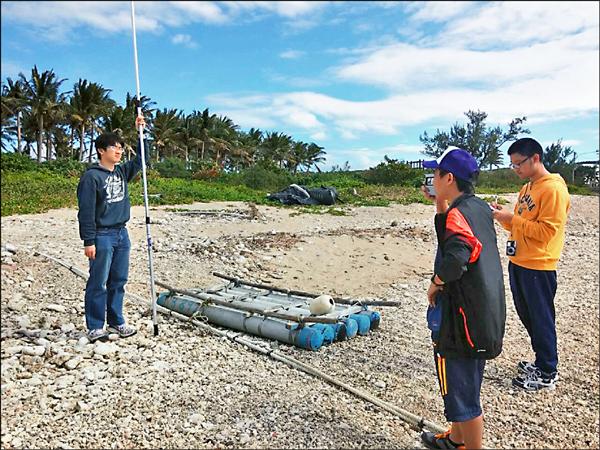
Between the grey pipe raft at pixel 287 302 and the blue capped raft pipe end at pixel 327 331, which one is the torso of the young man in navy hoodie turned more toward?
the blue capped raft pipe end

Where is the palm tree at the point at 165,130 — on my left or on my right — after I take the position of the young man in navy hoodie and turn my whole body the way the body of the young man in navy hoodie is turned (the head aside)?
on my left

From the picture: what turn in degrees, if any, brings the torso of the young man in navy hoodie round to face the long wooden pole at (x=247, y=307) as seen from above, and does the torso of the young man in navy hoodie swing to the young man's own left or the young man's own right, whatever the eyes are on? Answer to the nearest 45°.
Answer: approximately 45° to the young man's own left

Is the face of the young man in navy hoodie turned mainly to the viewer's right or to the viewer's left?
to the viewer's right

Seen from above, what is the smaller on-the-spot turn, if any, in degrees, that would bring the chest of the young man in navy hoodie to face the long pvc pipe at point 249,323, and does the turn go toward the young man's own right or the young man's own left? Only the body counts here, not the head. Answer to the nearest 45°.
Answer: approximately 45° to the young man's own left

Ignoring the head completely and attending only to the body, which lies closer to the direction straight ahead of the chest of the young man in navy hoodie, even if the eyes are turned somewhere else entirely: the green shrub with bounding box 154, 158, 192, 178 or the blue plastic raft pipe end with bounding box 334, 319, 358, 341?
the blue plastic raft pipe end

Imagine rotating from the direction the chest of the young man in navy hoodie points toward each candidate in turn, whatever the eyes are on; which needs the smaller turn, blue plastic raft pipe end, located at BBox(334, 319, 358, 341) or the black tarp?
the blue plastic raft pipe end

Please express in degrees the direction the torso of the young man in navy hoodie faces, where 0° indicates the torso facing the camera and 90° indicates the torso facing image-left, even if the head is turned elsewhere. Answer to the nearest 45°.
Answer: approximately 315°

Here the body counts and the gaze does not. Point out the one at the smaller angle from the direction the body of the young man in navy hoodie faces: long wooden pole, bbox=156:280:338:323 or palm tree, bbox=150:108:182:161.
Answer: the long wooden pole

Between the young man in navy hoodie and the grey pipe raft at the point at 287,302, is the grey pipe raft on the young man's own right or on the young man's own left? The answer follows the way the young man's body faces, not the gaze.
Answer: on the young man's own left

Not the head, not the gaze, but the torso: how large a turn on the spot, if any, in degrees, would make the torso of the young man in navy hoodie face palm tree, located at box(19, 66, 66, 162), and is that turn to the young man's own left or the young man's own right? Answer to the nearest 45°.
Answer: approximately 135° to the young man's own left

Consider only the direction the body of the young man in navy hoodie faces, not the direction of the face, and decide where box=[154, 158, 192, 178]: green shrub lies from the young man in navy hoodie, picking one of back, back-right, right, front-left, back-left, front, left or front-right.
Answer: back-left

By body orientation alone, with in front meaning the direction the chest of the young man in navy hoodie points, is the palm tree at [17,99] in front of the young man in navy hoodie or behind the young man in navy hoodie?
behind
